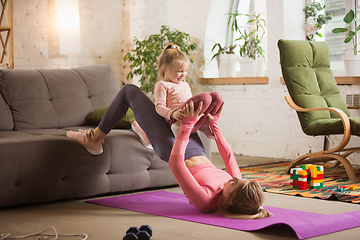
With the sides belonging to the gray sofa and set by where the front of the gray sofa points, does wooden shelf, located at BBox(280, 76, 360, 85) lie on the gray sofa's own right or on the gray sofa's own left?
on the gray sofa's own left

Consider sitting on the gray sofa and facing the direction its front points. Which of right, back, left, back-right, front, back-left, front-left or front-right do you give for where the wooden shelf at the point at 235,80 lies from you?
left

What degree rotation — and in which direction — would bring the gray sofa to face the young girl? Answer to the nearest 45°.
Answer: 0° — it already faces them

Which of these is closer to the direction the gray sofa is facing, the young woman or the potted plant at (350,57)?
the young woman

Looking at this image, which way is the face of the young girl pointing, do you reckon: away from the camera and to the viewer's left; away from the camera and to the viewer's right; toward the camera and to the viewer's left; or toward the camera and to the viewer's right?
toward the camera and to the viewer's right

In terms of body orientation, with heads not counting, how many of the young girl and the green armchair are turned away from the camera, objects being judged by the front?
0
